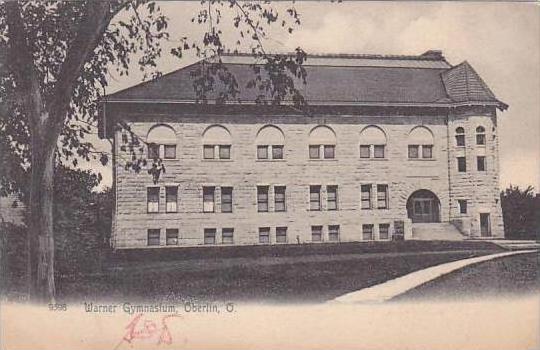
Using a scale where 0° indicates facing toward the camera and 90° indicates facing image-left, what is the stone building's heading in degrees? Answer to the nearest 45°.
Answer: approximately 0°
